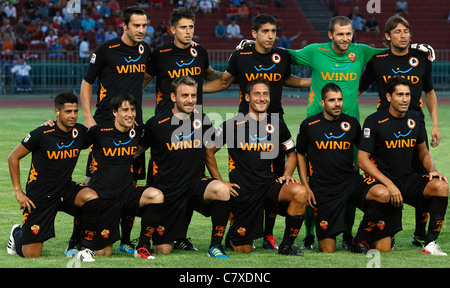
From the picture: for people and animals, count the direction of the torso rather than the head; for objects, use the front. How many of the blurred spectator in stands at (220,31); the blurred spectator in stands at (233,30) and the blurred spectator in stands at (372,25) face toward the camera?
3

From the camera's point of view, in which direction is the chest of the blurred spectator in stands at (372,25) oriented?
toward the camera

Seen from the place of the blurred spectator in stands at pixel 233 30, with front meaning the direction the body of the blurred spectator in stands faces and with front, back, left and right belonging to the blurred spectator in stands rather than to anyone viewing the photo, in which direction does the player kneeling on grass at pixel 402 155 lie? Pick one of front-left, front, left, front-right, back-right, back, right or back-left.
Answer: front

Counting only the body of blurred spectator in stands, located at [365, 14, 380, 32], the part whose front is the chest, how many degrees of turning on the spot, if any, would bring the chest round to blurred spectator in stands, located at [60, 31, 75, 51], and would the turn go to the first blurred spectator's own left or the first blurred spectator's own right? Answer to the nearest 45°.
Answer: approximately 45° to the first blurred spectator's own right

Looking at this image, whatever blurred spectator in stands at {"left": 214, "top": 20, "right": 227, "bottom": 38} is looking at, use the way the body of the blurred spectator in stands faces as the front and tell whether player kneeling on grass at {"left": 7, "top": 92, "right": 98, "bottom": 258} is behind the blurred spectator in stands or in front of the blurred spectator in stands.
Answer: in front

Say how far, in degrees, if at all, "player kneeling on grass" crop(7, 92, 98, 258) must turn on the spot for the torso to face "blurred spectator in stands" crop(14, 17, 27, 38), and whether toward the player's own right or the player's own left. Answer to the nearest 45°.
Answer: approximately 135° to the player's own left

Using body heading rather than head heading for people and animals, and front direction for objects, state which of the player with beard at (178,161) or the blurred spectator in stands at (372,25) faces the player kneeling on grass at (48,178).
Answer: the blurred spectator in stands

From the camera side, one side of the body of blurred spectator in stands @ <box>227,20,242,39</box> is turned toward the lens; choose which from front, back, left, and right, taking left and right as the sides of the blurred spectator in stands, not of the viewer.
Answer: front

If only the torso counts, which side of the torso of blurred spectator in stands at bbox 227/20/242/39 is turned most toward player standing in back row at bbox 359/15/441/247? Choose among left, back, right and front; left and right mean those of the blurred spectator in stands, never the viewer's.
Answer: front

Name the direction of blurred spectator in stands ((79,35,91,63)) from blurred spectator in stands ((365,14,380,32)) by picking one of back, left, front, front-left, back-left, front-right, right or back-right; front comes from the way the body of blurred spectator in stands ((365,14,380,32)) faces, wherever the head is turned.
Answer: front-right

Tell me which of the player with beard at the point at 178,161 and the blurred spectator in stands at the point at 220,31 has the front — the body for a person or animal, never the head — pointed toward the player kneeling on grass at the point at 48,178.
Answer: the blurred spectator in stands

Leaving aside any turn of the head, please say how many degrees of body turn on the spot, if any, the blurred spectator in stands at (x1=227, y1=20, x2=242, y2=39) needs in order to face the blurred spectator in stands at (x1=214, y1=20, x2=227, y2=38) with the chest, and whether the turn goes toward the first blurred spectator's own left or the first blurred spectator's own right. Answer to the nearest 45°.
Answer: approximately 90° to the first blurred spectator's own right

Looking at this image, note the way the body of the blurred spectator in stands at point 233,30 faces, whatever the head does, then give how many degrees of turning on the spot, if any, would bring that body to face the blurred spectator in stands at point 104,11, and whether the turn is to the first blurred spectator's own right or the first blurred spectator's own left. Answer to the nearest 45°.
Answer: approximately 90° to the first blurred spectator's own right

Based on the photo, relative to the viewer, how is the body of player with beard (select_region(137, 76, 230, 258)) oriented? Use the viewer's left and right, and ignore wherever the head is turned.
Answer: facing the viewer and to the right of the viewer

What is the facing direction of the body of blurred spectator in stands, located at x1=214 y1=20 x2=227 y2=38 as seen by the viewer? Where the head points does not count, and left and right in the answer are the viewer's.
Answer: facing the viewer

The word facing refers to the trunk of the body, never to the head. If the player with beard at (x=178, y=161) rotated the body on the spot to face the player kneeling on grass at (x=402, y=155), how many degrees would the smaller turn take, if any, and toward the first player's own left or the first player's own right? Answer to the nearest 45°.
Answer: approximately 45° to the first player's own left

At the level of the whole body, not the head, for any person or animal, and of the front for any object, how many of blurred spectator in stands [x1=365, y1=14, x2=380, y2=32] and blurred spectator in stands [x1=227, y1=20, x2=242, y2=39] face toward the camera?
2

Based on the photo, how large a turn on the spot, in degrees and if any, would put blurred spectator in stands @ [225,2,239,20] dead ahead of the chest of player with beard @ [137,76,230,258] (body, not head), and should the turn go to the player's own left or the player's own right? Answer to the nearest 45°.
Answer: approximately 135° to the player's own left

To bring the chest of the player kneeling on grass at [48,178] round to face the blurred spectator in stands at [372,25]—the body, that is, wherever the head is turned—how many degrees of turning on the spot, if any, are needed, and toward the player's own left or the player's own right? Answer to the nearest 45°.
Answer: approximately 90° to the player's own left
